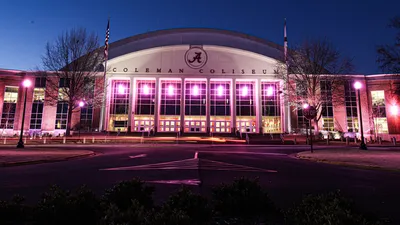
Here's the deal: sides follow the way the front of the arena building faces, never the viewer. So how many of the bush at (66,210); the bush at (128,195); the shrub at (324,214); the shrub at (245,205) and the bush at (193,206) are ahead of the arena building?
5

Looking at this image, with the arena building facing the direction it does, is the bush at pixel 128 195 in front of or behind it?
in front

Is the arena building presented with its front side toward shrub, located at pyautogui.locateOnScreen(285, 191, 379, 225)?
yes

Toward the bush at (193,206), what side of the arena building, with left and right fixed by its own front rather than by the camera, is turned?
front

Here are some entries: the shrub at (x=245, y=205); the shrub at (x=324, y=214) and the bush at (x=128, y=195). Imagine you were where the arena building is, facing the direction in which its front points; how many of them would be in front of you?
3

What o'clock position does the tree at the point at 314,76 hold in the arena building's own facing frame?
The tree is roughly at 10 o'clock from the arena building.

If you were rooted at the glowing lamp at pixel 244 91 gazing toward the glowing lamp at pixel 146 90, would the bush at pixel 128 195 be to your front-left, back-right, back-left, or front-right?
front-left

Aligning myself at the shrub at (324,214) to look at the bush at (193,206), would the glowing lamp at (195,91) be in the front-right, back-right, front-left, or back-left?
front-right

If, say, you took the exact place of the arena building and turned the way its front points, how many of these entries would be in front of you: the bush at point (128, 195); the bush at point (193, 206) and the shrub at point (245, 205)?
3

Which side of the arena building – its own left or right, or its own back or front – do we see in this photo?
front

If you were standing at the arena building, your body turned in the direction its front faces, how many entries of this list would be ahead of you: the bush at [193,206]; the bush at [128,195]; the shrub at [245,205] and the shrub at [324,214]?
4

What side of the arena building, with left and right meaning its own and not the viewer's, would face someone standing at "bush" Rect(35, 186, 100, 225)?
front
